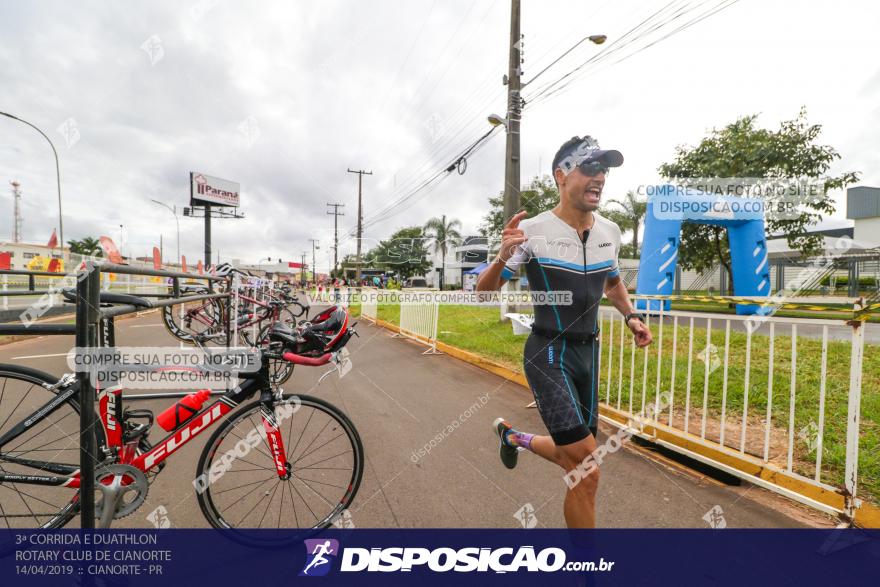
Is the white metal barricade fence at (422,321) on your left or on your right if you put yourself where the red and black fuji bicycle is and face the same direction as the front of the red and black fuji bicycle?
on your left

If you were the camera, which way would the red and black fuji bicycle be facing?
facing to the right of the viewer

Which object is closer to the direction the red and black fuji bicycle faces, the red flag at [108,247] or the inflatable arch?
the inflatable arch

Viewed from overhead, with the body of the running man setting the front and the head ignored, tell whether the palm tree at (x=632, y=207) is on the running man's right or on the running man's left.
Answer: on the running man's left

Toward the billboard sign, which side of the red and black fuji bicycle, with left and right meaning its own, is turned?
left

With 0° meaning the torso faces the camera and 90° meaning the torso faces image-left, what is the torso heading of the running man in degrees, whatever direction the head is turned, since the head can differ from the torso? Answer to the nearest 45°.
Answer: approximately 315°

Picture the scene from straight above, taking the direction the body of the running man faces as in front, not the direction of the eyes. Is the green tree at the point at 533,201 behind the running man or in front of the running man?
behind

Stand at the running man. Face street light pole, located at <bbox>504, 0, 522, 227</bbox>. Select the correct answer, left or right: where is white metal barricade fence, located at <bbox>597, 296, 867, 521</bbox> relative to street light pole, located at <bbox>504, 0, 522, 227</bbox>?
right

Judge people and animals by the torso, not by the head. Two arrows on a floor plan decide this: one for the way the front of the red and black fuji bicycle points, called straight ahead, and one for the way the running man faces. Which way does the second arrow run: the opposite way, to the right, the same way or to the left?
to the right
